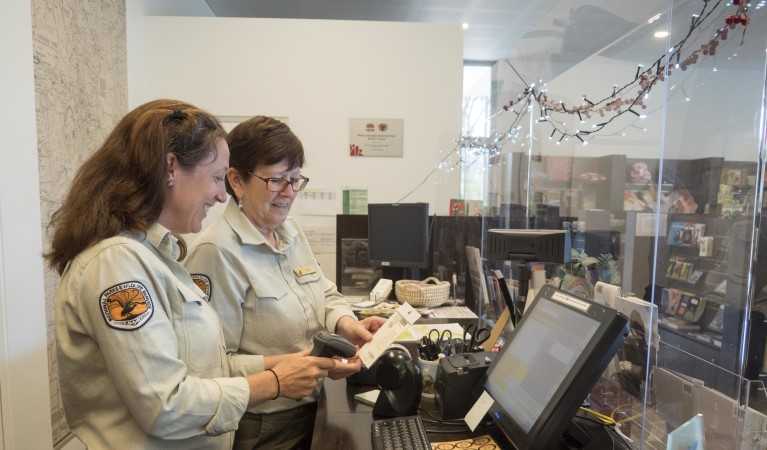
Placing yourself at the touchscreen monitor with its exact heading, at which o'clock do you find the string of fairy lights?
The string of fairy lights is roughly at 5 o'clock from the touchscreen monitor.

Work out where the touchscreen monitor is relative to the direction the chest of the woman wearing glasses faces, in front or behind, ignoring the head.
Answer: in front

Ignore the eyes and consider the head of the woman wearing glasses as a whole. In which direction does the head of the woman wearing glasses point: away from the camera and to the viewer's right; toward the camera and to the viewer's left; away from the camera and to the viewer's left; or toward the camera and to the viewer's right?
toward the camera and to the viewer's right

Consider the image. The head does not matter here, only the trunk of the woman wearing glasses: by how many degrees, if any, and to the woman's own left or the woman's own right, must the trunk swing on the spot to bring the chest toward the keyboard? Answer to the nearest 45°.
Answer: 0° — they already face it

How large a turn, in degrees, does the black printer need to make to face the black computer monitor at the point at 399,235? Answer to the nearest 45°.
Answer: approximately 90° to its right

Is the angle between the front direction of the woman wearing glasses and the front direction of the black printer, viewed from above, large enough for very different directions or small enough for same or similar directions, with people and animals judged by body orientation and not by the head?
very different directions

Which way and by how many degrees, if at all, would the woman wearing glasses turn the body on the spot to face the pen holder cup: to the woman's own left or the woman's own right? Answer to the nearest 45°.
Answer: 0° — they already face it

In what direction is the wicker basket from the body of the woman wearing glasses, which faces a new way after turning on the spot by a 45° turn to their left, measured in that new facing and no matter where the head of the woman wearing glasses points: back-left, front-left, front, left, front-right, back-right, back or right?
front-left

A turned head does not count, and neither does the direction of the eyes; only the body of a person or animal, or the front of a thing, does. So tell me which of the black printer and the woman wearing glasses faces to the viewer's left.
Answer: the black printer

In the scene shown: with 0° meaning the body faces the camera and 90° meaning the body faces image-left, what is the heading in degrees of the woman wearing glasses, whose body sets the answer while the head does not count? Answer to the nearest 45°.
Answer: approximately 315°
